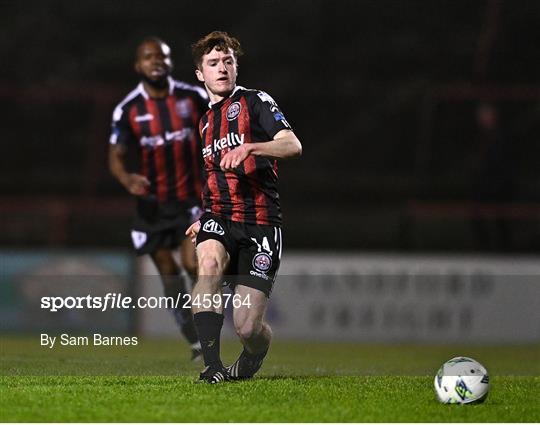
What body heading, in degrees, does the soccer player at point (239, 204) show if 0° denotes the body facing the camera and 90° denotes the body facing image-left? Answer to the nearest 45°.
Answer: approximately 45°

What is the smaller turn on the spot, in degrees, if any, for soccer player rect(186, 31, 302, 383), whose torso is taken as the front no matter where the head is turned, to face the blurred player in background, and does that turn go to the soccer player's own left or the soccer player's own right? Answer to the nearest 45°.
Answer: approximately 135° to the soccer player's own right

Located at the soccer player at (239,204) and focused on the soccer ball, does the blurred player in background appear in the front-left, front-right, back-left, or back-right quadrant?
back-left

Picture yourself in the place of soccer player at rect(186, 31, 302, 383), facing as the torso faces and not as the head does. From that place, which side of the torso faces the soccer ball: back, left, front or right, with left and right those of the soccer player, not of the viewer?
left

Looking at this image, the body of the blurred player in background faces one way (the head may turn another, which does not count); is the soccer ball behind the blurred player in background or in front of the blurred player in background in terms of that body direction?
in front

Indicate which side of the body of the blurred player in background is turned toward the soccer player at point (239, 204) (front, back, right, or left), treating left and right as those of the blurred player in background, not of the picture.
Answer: front
